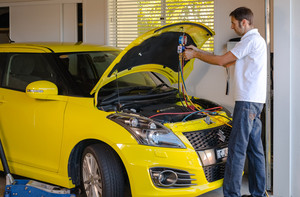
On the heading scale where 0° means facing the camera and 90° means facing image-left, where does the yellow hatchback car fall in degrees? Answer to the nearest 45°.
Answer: approximately 315°

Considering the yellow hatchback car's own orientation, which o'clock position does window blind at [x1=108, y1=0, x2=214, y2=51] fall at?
The window blind is roughly at 8 o'clock from the yellow hatchback car.

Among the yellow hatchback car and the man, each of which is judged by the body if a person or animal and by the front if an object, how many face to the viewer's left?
1

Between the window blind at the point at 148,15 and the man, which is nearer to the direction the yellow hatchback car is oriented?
the man

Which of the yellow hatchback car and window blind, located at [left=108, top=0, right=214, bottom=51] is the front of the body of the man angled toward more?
the yellow hatchback car

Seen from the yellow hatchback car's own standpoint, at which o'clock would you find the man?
The man is roughly at 11 o'clock from the yellow hatchback car.

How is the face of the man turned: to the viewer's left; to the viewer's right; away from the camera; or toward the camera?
to the viewer's left

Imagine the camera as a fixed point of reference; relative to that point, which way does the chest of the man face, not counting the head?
to the viewer's left
